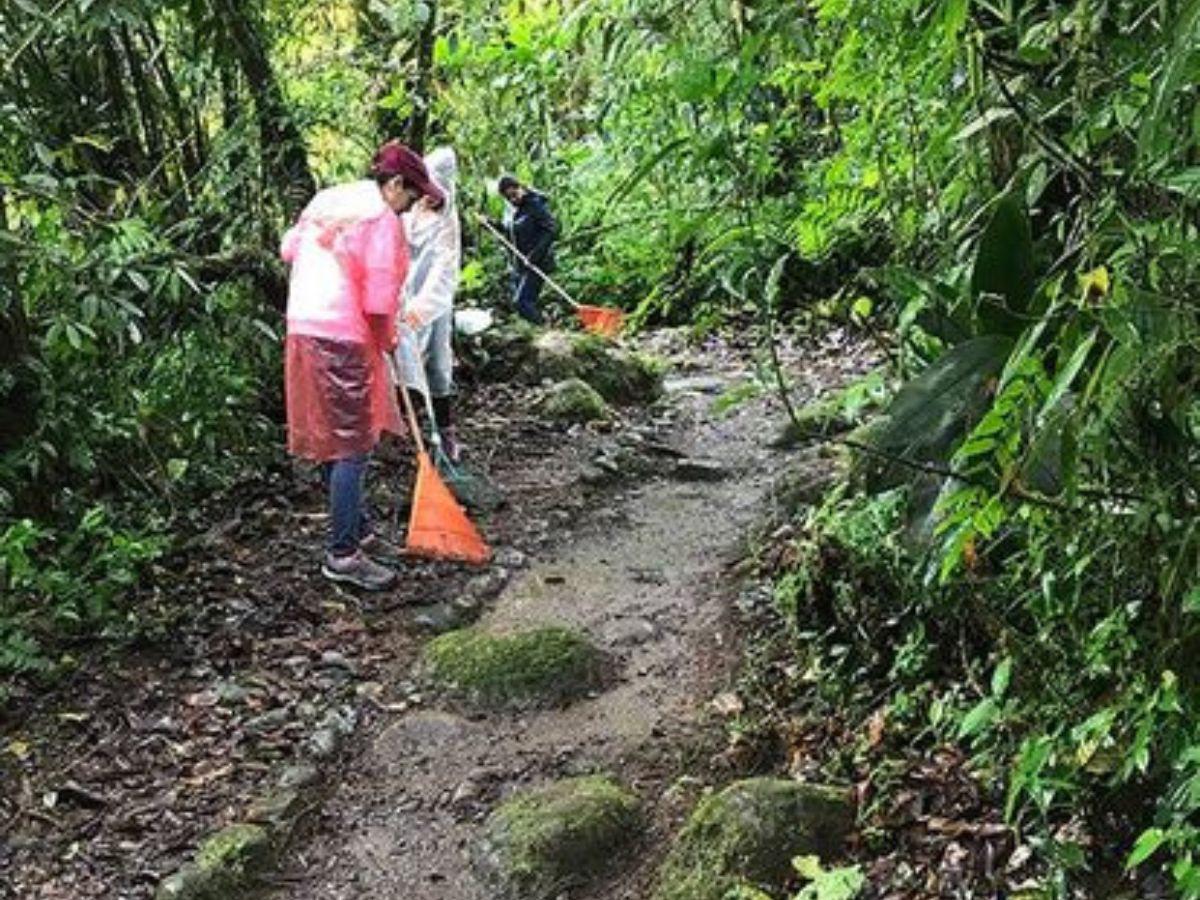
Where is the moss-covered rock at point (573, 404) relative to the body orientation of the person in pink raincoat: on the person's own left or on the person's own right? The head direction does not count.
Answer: on the person's own left

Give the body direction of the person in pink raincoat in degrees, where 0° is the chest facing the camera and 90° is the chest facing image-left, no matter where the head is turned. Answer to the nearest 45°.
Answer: approximately 270°

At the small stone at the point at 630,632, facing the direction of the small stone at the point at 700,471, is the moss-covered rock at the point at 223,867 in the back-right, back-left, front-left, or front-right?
back-left

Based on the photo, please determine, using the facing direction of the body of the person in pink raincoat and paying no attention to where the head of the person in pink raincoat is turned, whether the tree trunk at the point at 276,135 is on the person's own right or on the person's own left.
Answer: on the person's own left

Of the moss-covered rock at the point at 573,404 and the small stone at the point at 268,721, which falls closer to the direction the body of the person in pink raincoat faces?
the moss-covered rock
